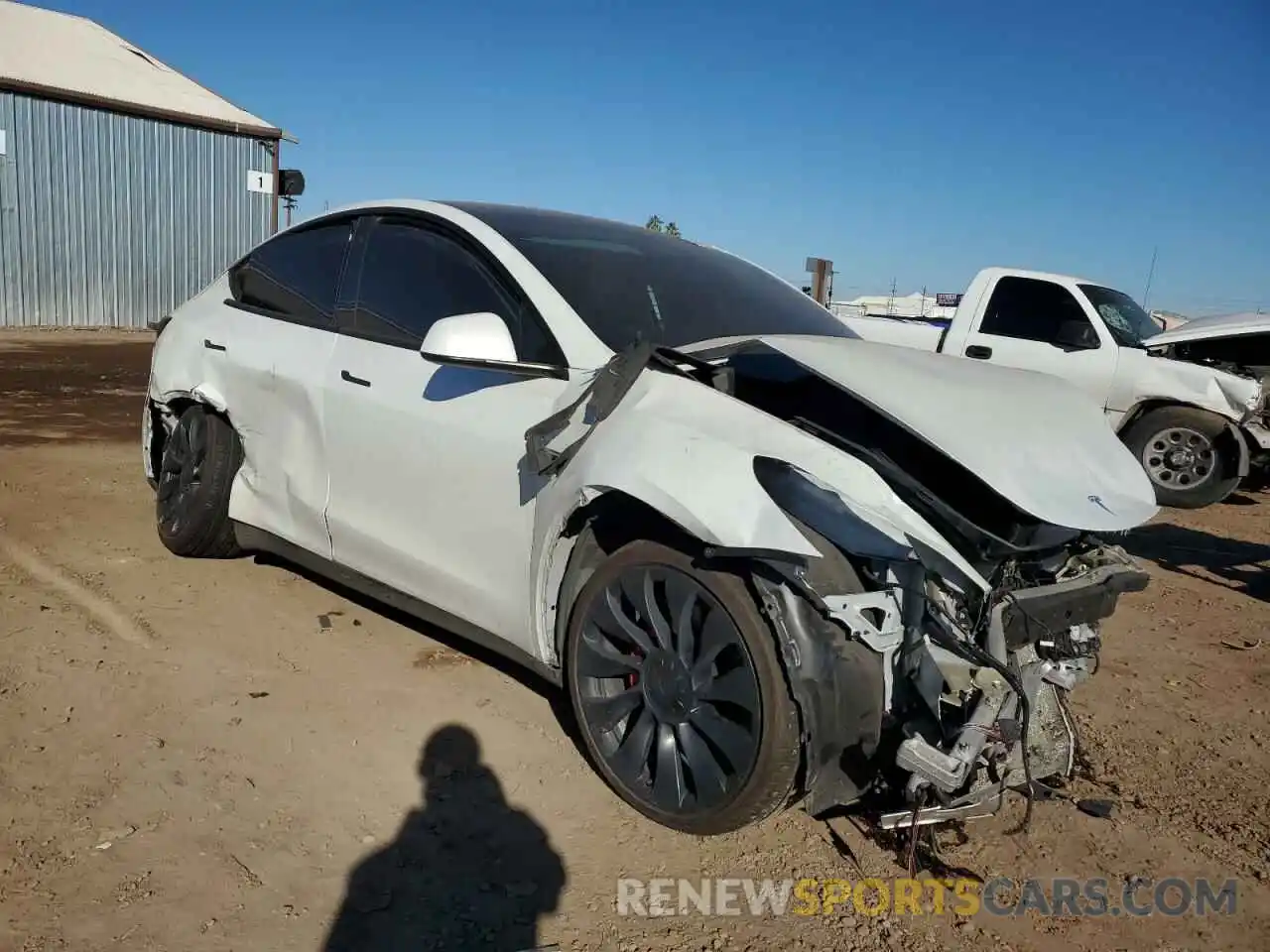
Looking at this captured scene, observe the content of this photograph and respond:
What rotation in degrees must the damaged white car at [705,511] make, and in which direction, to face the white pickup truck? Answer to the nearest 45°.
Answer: approximately 90° to its left

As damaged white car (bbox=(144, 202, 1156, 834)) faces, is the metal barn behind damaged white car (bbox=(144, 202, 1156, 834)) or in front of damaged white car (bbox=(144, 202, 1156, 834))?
behind

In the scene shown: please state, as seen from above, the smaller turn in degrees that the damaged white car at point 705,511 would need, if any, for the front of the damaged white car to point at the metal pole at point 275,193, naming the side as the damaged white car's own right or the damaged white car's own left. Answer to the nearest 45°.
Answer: approximately 180°

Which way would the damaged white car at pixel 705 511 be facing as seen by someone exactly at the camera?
facing the viewer and to the right of the viewer
